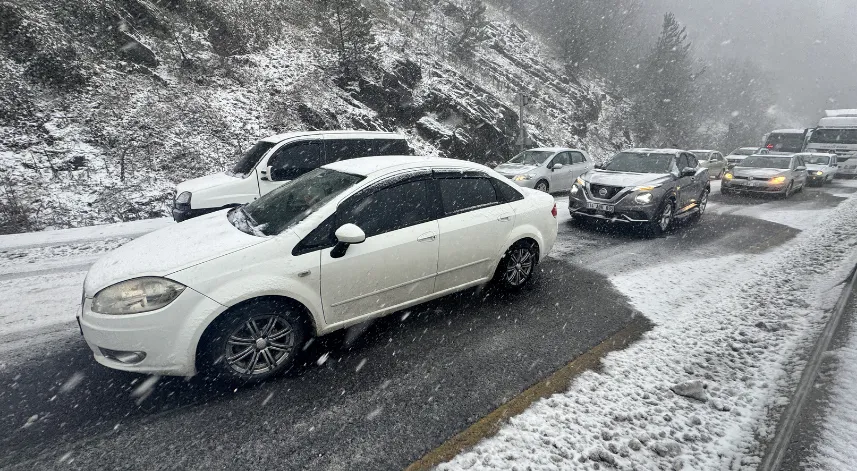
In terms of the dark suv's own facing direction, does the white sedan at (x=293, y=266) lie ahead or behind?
ahead

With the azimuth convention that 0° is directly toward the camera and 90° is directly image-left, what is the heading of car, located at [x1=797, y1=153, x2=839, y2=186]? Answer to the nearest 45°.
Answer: approximately 45°

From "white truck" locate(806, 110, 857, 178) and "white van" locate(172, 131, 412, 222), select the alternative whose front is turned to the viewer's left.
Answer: "white van" locate(172, 131, 412, 222)

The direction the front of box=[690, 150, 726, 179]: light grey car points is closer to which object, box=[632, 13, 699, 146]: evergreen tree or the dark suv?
the dark suv

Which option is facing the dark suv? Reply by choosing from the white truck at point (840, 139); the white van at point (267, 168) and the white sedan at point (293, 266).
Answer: the white truck at point (840, 139)

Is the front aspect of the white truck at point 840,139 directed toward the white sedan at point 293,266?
yes

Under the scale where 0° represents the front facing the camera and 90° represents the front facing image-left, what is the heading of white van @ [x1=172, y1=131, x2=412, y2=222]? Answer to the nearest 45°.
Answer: approximately 90°

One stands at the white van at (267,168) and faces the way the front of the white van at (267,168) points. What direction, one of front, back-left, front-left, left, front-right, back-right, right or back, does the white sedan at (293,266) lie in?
left

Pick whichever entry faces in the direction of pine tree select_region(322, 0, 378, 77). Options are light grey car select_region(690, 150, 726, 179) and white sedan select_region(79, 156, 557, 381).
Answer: the light grey car

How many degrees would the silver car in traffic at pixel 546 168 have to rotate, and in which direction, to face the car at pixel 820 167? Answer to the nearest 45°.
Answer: approximately 180°

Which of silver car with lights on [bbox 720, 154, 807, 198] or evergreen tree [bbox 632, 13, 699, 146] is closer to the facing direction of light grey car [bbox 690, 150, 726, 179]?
the silver car with lights on

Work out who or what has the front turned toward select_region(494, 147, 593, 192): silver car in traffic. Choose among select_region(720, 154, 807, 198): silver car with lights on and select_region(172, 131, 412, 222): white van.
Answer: select_region(720, 154, 807, 198): silver car with lights on

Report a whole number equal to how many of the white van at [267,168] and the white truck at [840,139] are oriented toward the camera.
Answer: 1

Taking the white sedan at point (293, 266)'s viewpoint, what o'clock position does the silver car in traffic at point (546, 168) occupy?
The silver car in traffic is roughly at 6 o'clock from the white sedan.
